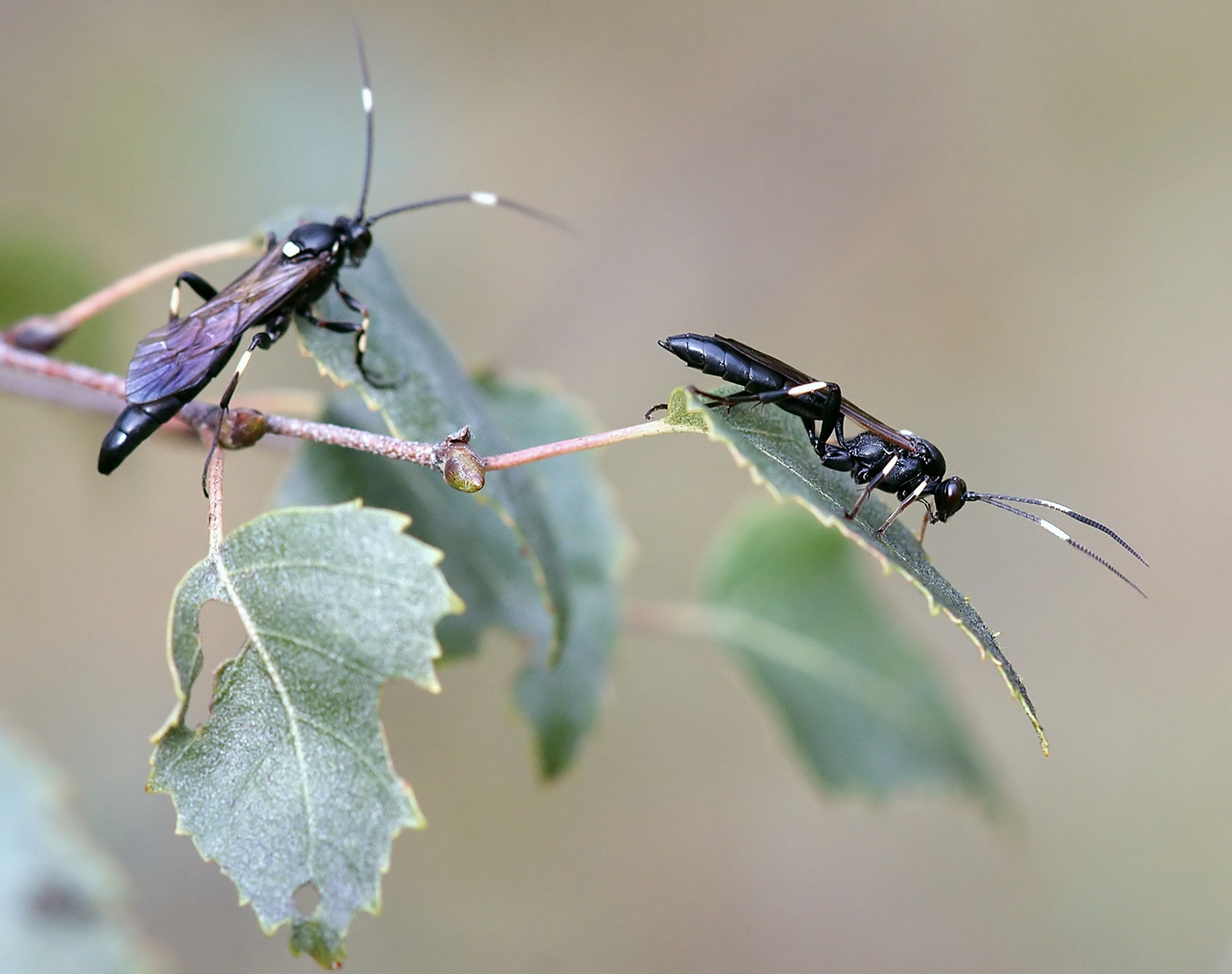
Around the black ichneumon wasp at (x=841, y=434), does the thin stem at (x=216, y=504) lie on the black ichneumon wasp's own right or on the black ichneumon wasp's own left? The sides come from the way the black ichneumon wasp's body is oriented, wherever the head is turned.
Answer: on the black ichneumon wasp's own right

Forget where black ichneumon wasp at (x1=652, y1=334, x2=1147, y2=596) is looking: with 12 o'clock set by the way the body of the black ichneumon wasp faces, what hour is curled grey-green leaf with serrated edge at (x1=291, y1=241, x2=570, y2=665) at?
The curled grey-green leaf with serrated edge is roughly at 5 o'clock from the black ichneumon wasp.

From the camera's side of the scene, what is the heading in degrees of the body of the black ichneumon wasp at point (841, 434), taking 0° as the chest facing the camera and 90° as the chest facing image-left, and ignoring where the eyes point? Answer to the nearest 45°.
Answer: approximately 270°

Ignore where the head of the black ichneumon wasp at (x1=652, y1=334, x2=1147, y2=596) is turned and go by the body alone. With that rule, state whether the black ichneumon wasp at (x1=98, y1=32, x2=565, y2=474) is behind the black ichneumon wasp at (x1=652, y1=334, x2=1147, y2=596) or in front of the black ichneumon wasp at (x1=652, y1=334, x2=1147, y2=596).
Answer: behind
